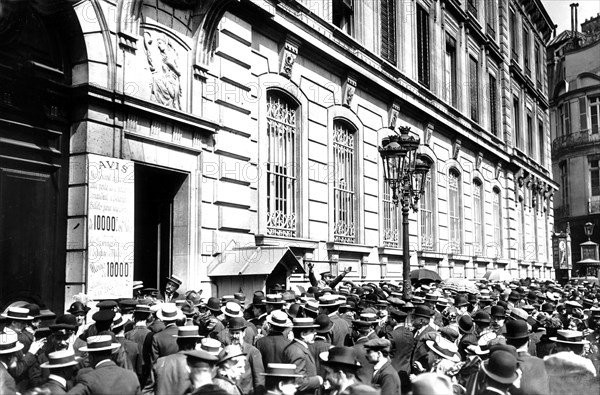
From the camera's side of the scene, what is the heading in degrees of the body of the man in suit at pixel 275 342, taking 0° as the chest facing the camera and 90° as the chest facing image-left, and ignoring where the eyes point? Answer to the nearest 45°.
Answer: approximately 180°

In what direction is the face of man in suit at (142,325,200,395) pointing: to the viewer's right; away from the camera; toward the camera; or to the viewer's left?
away from the camera

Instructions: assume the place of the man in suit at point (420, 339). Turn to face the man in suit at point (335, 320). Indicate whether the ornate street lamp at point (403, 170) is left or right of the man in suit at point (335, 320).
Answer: right

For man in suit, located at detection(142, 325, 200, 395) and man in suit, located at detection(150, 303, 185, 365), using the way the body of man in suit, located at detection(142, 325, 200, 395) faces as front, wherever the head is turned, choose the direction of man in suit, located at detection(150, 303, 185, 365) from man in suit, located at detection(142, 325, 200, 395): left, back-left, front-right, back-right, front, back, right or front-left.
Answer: front-left

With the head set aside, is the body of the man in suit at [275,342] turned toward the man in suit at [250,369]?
no

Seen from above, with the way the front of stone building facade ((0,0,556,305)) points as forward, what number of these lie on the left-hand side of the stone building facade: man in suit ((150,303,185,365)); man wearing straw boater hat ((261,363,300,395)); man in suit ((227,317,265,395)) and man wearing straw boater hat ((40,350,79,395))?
0

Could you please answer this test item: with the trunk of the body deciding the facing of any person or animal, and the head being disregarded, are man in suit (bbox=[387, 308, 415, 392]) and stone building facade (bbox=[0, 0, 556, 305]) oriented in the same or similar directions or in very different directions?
very different directions

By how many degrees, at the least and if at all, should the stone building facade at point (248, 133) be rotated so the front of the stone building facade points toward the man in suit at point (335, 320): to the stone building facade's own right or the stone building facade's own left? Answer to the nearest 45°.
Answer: approximately 45° to the stone building facade's own right

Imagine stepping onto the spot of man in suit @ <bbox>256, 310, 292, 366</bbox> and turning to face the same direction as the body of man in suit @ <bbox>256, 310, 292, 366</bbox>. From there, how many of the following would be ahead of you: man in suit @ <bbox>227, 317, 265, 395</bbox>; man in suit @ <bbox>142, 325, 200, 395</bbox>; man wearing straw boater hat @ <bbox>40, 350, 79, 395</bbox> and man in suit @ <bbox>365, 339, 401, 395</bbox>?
0

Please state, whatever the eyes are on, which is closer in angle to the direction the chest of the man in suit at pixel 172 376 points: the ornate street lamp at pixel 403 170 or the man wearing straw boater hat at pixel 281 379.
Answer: the ornate street lamp

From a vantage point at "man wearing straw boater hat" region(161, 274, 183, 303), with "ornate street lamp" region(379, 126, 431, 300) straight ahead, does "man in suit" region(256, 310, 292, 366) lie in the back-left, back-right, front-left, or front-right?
front-right
